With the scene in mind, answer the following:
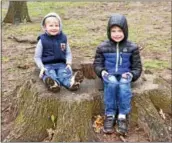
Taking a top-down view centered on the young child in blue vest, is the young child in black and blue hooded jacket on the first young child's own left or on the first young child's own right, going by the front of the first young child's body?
on the first young child's own left

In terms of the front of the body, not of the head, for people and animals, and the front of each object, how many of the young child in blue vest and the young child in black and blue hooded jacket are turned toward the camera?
2

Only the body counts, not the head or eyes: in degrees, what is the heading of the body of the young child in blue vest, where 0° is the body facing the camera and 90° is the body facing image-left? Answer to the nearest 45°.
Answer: approximately 0°

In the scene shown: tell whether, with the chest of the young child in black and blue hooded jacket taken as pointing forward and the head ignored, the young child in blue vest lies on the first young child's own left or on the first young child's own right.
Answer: on the first young child's own right

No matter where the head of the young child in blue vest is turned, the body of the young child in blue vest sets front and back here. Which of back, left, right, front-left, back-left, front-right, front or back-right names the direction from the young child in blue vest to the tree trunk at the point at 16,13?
back

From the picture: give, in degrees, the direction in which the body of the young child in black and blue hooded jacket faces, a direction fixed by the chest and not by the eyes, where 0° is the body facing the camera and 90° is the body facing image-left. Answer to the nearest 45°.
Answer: approximately 0°
